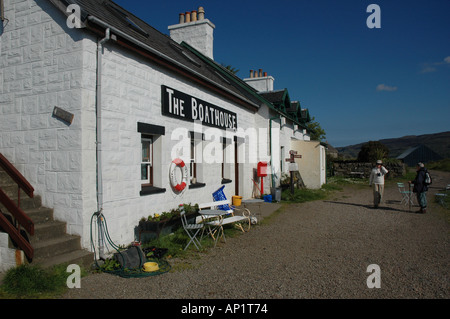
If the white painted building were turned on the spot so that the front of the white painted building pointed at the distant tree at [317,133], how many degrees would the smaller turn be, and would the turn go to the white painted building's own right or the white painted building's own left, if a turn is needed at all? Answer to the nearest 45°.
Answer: approximately 90° to the white painted building's own left

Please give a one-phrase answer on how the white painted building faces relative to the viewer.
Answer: facing the viewer and to the right of the viewer

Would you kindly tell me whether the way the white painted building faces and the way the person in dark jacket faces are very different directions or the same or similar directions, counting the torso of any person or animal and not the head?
very different directions

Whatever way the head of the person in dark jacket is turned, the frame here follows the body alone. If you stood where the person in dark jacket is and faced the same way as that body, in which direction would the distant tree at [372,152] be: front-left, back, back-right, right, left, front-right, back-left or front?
right

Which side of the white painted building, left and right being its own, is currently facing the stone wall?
left

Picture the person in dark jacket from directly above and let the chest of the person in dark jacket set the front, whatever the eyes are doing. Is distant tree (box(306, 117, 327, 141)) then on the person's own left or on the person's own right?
on the person's own right
